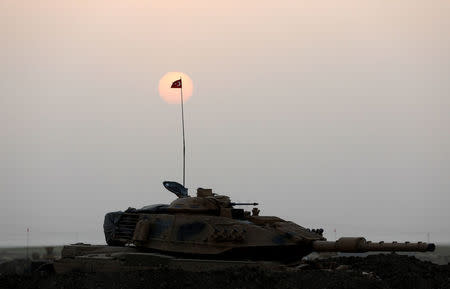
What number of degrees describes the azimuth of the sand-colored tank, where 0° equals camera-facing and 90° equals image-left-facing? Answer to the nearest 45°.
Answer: approximately 270°
